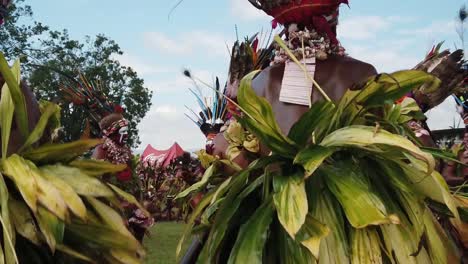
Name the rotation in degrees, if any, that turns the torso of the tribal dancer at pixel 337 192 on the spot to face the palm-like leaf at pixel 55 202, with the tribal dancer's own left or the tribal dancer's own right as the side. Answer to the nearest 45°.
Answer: approximately 90° to the tribal dancer's own left

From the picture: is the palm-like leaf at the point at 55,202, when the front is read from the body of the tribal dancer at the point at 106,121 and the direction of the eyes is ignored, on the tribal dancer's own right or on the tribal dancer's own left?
on the tribal dancer's own right

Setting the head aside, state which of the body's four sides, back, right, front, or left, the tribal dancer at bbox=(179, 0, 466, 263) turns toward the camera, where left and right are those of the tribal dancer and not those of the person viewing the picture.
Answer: back

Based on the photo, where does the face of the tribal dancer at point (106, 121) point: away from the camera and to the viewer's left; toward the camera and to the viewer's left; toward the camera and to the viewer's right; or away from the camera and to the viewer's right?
toward the camera and to the viewer's right

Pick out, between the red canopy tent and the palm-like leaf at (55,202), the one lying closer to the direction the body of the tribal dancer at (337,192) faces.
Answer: the red canopy tent
